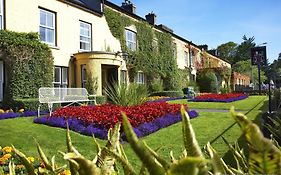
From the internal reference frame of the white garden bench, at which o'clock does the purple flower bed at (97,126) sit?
The purple flower bed is roughly at 1 o'clock from the white garden bench.

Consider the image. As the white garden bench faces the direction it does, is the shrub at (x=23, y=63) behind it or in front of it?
behind

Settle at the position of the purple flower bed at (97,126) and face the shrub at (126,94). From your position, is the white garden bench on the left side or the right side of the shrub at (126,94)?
left

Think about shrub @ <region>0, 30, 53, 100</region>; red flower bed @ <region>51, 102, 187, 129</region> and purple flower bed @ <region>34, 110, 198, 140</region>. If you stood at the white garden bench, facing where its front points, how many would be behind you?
1

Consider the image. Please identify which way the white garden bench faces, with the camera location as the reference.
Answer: facing the viewer and to the right of the viewer

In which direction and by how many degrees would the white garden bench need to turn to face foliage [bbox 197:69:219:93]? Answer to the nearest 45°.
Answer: approximately 90° to its left

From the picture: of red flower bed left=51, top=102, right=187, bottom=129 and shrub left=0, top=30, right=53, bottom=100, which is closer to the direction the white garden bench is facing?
the red flower bed

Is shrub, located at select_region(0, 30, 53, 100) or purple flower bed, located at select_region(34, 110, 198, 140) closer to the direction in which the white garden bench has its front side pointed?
the purple flower bed

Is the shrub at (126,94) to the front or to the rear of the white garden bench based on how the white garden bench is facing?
to the front
